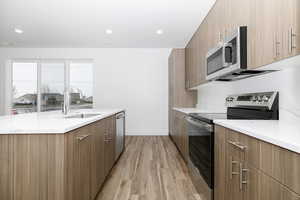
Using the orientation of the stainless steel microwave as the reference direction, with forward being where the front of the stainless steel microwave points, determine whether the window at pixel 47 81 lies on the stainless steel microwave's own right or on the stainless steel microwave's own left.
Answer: on the stainless steel microwave's own right

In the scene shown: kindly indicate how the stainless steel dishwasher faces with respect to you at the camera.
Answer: facing to the right of the viewer

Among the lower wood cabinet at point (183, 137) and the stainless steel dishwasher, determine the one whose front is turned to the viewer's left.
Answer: the lower wood cabinet

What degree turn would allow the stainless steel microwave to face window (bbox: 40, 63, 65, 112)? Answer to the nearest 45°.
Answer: approximately 90° to its right

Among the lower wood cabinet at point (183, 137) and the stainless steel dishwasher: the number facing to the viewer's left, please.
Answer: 1

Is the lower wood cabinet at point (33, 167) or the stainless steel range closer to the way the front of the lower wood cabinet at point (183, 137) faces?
the lower wood cabinet

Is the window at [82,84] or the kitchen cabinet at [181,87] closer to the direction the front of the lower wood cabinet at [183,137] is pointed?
the window

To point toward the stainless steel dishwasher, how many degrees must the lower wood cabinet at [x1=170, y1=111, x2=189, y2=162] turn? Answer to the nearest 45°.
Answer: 0° — it already faces it

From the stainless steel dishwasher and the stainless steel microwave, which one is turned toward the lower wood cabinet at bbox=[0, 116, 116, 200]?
the stainless steel microwave

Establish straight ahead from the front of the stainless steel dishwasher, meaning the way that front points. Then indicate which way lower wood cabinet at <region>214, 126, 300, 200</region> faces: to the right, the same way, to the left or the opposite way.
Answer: the opposite way

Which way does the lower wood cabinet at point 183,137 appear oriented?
to the viewer's left
